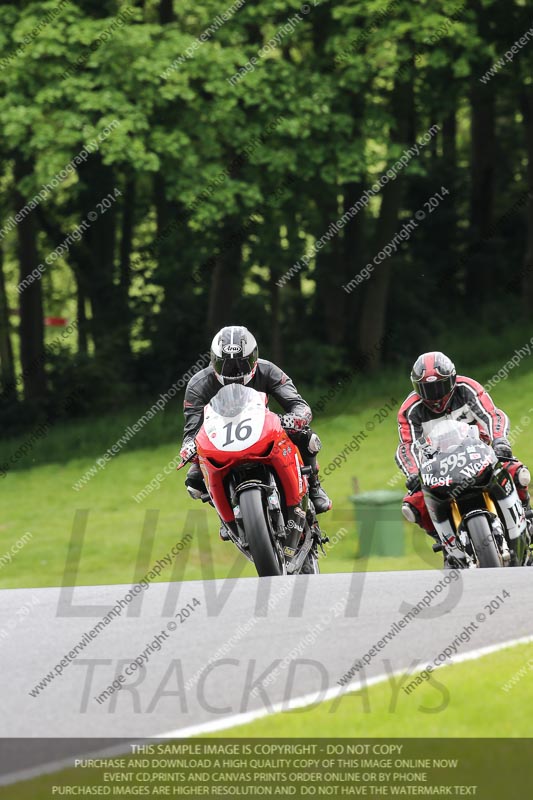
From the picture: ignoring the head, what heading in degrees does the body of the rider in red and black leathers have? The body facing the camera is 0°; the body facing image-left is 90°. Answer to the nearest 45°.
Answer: approximately 0°

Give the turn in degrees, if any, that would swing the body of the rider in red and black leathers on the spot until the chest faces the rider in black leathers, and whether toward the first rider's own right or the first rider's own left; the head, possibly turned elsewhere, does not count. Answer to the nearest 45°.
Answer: approximately 90° to the first rider's own right

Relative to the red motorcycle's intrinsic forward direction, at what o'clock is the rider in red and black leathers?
The rider in red and black leathers is roughly at 8 o'clock from the red motorcycle.

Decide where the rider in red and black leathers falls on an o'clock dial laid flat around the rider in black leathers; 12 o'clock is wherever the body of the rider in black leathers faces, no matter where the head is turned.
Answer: The rider in red and black leathers is roughly at 9 o'clock from the rider in black leathers.
